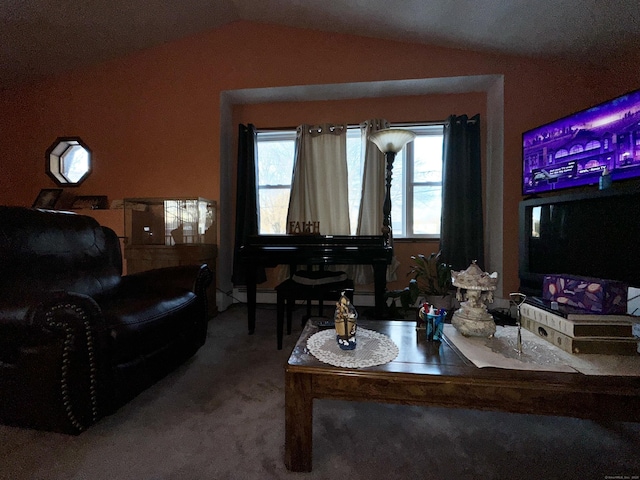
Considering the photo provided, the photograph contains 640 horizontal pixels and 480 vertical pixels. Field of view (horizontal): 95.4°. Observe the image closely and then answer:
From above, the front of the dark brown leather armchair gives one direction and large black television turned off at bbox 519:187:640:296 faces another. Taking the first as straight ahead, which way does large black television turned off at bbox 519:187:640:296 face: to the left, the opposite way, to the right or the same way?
the opposite way

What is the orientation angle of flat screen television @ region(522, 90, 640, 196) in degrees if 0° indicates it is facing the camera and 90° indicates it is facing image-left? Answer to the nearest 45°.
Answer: approximately 45°

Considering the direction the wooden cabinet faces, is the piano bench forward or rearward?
forward

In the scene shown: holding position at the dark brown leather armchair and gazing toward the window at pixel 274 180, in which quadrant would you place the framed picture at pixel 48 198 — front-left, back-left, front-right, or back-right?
front-left

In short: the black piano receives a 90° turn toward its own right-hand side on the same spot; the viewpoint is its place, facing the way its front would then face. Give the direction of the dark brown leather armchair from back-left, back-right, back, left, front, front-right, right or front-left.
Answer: front-left

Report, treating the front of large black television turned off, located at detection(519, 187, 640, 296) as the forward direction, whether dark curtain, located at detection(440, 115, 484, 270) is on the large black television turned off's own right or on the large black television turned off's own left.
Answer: on the large black television turned off's own right

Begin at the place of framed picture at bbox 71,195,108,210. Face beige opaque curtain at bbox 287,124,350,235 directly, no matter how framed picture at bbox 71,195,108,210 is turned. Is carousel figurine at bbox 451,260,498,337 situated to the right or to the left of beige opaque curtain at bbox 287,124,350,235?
right

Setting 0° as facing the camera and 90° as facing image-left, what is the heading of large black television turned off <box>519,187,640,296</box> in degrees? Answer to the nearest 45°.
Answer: approximately 45°

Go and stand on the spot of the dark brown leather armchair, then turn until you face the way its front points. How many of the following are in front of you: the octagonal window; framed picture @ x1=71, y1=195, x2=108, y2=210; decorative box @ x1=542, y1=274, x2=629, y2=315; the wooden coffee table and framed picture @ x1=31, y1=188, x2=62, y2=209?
2

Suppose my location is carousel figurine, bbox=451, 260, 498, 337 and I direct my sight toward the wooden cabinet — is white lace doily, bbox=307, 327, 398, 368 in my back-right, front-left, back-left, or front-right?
front-left

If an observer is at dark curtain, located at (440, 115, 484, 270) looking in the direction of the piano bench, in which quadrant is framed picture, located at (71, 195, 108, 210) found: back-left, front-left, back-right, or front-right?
front-right

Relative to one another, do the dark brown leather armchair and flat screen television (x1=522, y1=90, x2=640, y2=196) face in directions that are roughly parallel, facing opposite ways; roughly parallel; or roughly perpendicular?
roughly parallel, facing opposite ways

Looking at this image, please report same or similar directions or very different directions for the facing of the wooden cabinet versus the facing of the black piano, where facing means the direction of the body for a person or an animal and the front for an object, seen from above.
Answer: same or similar directions

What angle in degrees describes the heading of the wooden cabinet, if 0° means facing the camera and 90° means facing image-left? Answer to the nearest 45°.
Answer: approximately 0°

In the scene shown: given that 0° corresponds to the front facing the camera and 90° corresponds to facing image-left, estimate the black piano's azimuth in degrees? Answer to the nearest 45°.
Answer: approximately 0°

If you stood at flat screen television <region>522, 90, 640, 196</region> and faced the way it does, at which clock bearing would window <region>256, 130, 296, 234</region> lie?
The window is roughly at 1 o'clock from the flat screen television.

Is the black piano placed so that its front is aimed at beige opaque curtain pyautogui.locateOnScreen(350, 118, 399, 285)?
no
